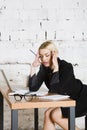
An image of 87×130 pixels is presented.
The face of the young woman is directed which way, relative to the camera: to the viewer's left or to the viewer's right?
to the viewer's left

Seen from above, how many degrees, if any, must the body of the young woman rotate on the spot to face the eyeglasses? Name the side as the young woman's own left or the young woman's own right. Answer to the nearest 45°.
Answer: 0° — they already face it

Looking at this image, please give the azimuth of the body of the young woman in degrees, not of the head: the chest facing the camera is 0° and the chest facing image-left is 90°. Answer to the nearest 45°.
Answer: approximately 45°
